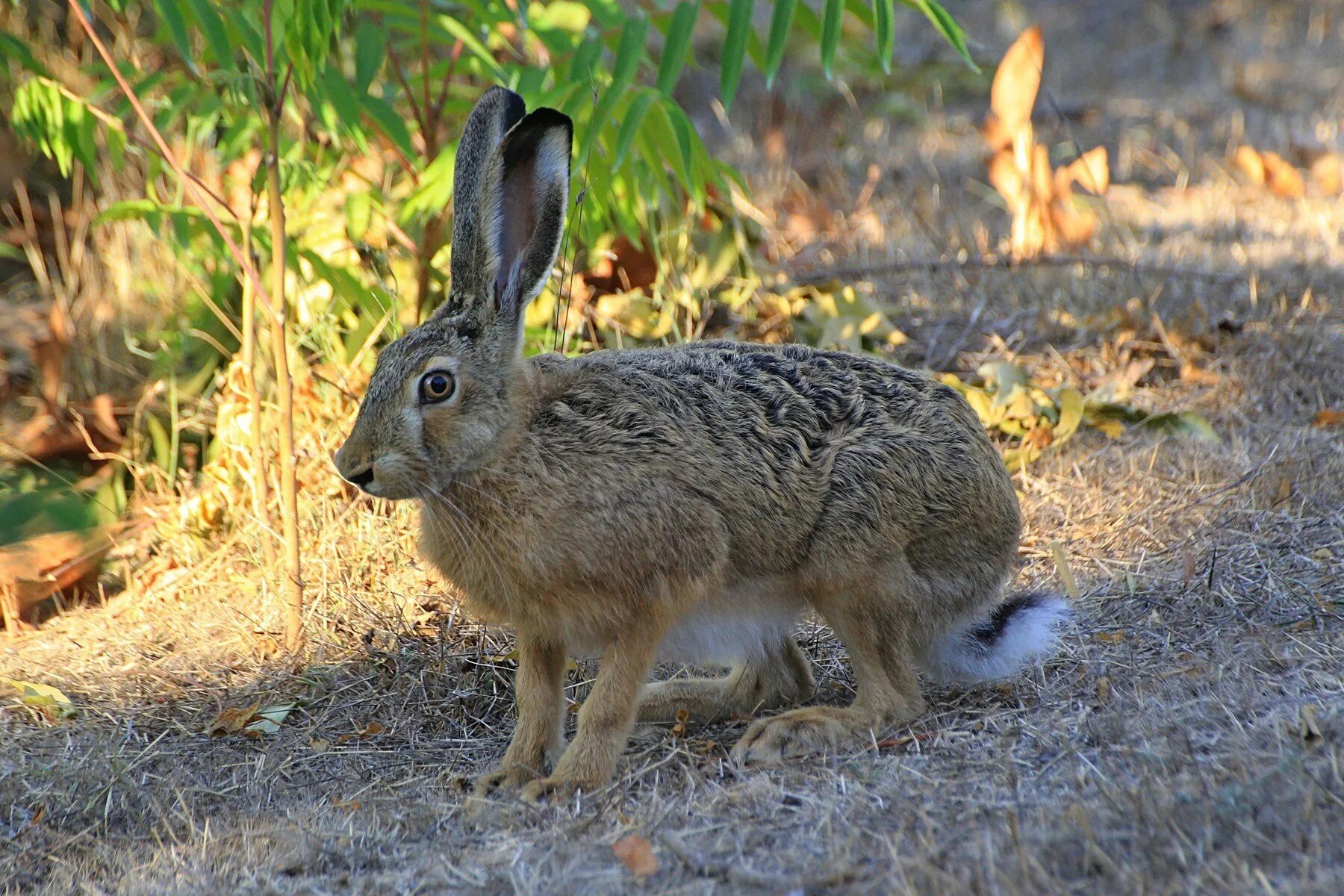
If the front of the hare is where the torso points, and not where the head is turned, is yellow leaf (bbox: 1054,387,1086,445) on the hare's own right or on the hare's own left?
on the hare's own right

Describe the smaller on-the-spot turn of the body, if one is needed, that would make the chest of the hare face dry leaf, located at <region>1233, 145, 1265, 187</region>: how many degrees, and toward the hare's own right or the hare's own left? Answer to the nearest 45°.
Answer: approximately 135° to the hare's own right

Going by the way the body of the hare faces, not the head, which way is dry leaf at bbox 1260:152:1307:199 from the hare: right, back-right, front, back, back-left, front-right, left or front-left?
back-right

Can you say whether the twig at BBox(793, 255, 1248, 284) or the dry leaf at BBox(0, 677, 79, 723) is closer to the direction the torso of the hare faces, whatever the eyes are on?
the dry leaf

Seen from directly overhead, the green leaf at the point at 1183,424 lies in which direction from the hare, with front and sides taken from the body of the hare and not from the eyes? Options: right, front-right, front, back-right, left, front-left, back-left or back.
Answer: back-right

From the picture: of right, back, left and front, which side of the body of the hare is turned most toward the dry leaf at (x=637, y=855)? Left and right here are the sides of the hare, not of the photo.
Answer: left

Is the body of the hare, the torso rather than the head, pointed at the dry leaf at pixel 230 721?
yes

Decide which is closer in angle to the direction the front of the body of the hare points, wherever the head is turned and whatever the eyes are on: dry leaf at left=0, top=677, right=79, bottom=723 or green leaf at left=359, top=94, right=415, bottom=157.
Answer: the dry leaf

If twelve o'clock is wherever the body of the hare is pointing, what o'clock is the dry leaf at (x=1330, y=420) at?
The dry leaf is roughly at 5 o'clock from the hare.

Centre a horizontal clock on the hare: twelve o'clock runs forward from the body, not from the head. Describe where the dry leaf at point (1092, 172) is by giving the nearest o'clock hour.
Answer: The dry leaf is roughly at 4 o'clock from the hare.

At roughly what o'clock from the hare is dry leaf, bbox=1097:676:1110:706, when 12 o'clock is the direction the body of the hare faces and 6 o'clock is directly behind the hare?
The dry leaf is roughly at 6 o'clock from the hare.

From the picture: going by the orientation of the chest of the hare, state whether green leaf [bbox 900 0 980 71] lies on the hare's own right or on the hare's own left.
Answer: on the hare's own right

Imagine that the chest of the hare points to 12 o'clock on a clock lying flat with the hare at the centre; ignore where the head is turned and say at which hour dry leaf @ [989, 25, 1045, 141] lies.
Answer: The dry leaf is roughly at 4 o'clock from the hare.

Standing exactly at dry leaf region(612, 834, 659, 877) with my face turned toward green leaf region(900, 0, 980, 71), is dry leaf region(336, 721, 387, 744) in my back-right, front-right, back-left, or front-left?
front-left

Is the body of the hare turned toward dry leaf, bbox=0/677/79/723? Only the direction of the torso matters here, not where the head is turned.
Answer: yes

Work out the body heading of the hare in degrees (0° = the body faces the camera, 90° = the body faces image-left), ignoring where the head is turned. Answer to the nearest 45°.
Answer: approximately 90°

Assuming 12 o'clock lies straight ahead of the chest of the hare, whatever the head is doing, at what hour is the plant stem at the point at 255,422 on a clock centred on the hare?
The plant stem is roughly at 1 o'clock from the hare.

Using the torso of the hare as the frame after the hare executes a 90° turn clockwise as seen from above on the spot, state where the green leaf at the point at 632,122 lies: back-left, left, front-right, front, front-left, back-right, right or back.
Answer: front
